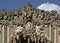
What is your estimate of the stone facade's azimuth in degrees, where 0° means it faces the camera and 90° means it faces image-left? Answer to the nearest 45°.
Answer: approximately 0°
